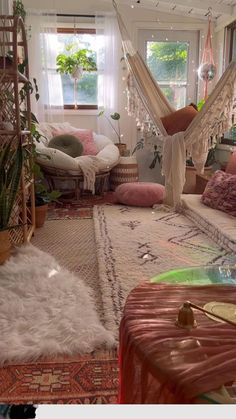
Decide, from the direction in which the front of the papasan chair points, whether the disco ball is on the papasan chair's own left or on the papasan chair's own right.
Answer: on the papasan chair's own left

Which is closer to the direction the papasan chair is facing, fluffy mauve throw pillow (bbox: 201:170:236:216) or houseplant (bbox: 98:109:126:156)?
the fluffy mauve throw pillow

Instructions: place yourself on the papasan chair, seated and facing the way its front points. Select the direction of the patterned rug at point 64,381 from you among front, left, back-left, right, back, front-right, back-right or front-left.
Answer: front

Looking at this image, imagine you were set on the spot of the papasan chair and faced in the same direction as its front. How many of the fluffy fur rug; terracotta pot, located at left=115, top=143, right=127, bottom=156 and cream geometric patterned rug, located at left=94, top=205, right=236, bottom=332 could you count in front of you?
2

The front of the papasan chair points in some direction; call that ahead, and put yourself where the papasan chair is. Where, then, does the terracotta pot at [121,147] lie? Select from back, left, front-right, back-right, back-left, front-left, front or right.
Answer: back-left

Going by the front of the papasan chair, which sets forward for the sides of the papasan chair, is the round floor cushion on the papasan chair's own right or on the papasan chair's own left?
on the papasan chair's own left

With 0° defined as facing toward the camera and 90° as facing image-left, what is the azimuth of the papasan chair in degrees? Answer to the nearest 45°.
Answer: approximately 0°

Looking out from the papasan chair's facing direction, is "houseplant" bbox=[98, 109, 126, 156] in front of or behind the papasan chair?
behind

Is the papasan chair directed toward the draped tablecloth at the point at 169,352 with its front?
yes

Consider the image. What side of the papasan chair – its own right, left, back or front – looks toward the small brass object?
front

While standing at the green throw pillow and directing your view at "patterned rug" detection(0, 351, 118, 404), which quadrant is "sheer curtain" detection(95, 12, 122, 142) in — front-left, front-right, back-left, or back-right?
back-left

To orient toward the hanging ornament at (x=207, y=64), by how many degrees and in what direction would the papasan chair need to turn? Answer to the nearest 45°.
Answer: approximately 90° to its left
